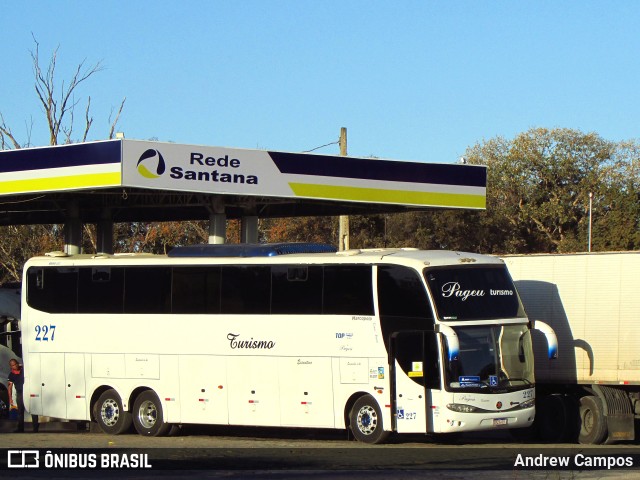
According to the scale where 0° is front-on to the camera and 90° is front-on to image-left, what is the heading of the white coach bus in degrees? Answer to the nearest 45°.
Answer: approximately 315°

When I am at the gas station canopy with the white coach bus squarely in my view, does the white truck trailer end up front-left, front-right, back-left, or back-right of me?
front-left

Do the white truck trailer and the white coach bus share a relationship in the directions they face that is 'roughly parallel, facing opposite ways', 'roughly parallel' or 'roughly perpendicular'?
roughly parallel, facing opposite ways

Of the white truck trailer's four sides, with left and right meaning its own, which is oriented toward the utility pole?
front

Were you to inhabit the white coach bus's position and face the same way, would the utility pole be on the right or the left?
on its left

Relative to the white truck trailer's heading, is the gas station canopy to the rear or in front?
in front
